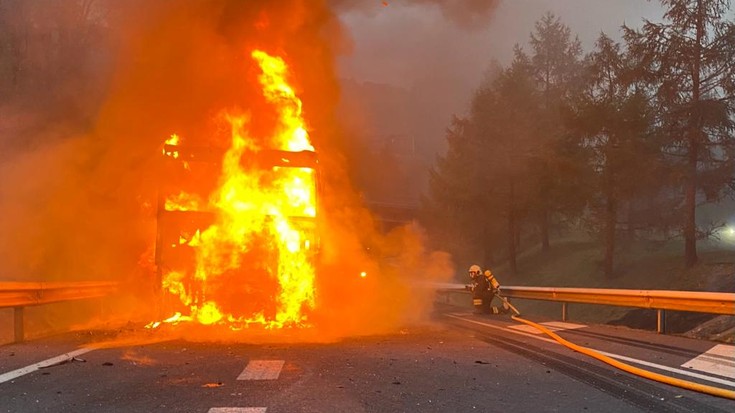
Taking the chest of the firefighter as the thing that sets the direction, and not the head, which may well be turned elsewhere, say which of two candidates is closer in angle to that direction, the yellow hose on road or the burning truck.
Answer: the burning truck

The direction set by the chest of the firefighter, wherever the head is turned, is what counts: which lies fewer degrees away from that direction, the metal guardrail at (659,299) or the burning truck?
the burning truck

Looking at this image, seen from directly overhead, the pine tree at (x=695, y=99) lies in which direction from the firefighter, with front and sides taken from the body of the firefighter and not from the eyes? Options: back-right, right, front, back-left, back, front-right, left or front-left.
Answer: back-right

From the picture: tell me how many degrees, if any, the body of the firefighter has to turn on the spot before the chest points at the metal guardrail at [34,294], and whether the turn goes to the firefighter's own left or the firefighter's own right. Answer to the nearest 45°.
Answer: approximately 45° to the firefighter's own left

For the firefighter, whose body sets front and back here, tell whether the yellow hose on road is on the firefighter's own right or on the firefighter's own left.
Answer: on the firefighter's own left

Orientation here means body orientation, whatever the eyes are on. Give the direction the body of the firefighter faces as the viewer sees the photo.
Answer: to the viewer's left

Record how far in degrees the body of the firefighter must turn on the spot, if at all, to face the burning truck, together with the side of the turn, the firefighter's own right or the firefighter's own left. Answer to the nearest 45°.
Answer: approximately 45° to the firefighter's own left

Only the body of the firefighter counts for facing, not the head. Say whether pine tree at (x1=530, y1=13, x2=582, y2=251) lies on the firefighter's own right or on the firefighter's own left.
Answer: on the firefighter's own right

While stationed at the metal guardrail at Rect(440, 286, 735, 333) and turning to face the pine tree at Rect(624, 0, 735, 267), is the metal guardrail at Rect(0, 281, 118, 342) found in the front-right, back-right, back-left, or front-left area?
back-left

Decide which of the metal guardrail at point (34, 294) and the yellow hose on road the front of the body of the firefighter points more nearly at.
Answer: the metal guardrail
